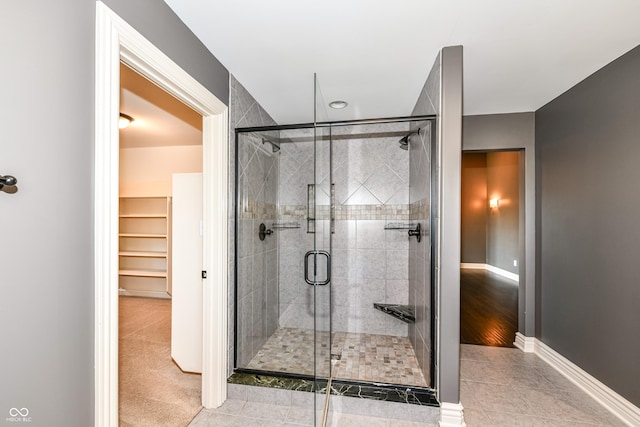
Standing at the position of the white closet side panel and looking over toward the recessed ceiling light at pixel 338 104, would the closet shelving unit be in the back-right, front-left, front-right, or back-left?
back-left

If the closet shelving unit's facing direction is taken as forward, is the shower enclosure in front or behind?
in front

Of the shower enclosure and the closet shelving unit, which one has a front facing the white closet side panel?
the closet shelving unit

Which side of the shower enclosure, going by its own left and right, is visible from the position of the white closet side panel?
right

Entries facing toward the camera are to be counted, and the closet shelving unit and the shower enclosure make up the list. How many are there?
2

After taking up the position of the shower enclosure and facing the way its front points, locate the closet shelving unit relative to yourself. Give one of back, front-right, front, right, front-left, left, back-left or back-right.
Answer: back-right

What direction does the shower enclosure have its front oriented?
toward the camera

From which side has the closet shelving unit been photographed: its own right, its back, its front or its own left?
front
